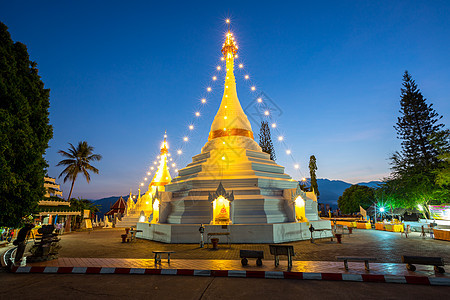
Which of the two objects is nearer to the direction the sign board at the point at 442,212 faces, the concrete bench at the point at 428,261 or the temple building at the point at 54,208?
the concrete bench

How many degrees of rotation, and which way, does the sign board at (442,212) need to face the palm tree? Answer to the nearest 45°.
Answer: approximately 90° to its right

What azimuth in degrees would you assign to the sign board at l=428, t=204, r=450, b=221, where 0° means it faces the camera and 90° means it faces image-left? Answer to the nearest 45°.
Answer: approximately 0°

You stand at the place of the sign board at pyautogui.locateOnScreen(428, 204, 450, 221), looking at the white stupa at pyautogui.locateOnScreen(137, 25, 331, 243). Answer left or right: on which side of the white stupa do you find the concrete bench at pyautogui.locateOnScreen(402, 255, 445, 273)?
left

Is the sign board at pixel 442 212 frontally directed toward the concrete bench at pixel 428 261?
yes

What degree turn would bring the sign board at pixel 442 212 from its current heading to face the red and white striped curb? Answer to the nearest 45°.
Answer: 0° — it already faces it

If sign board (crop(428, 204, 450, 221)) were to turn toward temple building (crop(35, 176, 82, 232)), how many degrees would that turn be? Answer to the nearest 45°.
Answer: approximately 45° to its right

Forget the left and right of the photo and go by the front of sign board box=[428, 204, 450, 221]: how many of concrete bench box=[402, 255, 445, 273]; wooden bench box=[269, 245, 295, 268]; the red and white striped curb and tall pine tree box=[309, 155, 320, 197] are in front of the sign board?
3

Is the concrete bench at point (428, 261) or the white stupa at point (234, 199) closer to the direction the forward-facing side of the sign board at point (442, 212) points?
the concrete bench

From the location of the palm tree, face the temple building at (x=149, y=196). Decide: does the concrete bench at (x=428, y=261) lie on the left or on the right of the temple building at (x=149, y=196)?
right

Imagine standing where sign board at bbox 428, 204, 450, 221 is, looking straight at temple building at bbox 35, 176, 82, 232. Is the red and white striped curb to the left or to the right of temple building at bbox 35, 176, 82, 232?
left

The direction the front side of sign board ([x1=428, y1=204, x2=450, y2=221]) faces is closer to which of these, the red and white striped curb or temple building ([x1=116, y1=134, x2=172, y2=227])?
the red and white striped curb

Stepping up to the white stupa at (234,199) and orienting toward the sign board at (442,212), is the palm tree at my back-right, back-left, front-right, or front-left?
back-left
